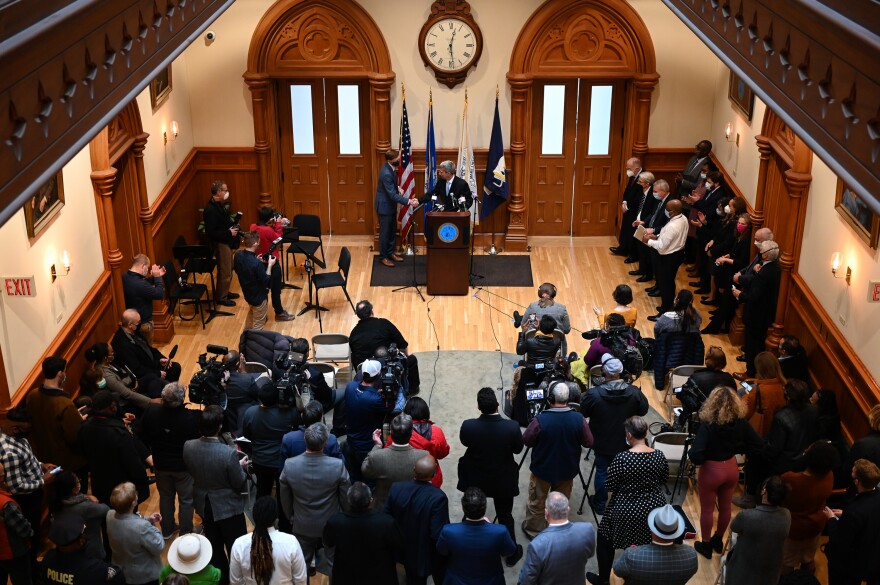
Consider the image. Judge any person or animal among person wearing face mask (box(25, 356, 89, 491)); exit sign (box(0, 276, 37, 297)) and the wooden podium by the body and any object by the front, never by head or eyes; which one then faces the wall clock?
the person wearing face mask

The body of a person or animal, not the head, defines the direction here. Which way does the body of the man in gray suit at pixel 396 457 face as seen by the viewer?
away from the camera

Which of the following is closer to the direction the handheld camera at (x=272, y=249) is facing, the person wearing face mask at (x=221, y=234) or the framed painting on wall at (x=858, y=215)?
the framed painting on wall

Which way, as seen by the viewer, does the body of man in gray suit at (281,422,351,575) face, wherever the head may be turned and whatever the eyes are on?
away from the camera

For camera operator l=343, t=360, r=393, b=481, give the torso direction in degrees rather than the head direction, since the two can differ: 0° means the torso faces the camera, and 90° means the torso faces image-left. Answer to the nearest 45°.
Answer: approximately 225°

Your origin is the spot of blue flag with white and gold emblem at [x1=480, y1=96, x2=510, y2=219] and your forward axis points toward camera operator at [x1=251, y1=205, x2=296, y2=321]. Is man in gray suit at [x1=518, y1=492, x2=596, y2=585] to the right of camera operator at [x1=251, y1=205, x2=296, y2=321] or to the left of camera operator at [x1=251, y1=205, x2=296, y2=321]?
left

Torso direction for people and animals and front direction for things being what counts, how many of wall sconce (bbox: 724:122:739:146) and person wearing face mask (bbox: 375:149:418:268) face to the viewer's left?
1

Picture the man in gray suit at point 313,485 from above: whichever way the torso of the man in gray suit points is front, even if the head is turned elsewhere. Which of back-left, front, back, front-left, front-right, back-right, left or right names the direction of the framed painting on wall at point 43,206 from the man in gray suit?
front-left

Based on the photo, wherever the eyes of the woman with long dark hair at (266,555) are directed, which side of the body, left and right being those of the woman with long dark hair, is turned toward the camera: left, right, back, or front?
back

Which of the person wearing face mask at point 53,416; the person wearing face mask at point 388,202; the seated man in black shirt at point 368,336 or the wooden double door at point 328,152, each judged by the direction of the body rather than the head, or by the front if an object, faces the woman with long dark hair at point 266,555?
the wooden double door

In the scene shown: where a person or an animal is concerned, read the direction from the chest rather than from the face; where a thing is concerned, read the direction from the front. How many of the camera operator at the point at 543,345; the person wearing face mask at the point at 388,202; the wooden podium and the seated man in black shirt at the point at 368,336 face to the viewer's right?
1

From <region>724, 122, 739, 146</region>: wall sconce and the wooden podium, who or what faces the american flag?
the wall sconce

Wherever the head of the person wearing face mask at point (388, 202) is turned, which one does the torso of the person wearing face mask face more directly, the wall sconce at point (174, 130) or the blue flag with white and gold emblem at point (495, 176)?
the blue flag with white and gold emblem

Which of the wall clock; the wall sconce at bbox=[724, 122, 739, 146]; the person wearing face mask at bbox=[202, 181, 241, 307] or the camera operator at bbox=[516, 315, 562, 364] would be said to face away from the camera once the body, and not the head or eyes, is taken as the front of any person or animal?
the camera operator

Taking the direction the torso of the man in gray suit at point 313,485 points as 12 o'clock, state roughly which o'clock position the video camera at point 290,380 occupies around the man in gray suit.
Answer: The video camera is roughly at 12 o'clock from the man in gray suit.

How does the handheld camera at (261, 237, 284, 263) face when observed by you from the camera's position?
facing to the right of the viewer
